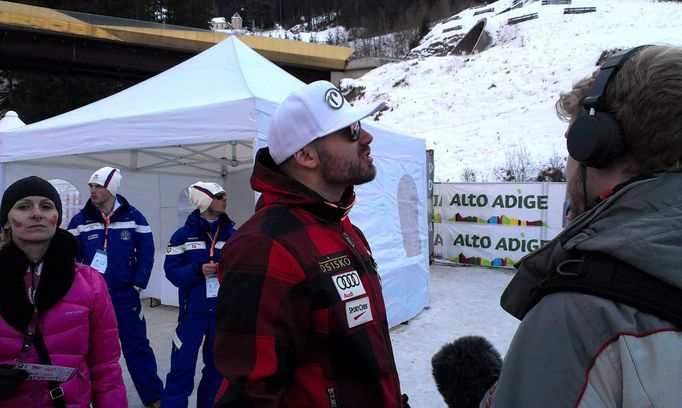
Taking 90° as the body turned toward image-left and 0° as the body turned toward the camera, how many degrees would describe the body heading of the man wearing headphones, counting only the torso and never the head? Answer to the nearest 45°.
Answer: approximately 135°

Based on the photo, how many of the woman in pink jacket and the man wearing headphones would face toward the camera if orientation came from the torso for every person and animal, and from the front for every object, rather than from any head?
1

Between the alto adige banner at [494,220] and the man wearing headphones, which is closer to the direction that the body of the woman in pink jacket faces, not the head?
the man wearing headphones

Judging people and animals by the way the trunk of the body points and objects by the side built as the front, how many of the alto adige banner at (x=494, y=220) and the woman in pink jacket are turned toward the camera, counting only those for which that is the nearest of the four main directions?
2

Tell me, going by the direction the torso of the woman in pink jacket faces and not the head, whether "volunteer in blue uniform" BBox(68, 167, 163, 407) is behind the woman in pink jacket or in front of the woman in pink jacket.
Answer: behind

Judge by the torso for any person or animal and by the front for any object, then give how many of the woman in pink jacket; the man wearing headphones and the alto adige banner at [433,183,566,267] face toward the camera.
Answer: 2
